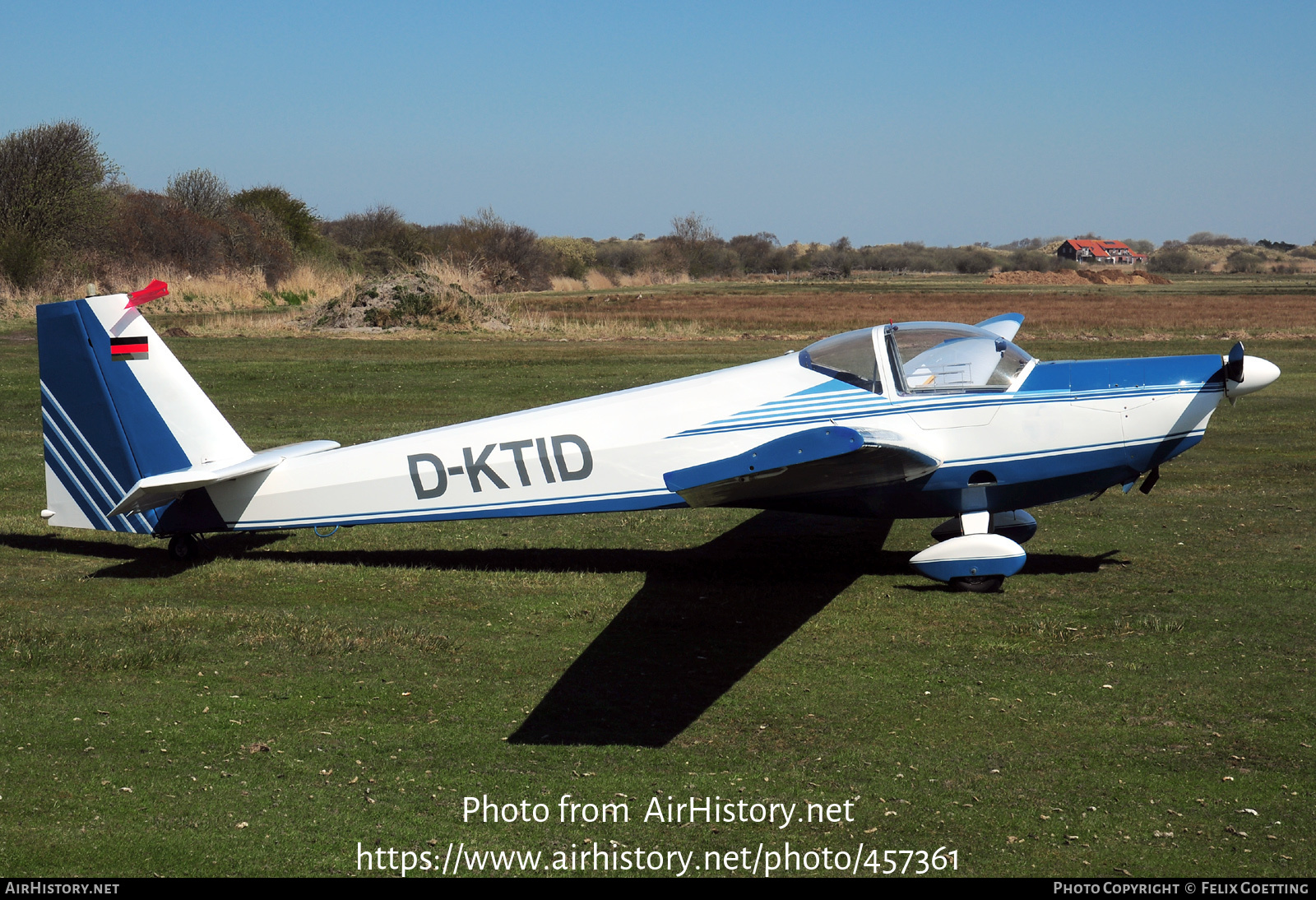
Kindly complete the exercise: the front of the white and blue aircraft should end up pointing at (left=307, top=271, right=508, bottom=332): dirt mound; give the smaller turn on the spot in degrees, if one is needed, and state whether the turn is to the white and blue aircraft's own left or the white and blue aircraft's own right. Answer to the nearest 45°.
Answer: approximately 90° to the white and blue aircraft's own left

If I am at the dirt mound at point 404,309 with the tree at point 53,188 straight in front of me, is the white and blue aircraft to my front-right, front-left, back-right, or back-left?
back-left

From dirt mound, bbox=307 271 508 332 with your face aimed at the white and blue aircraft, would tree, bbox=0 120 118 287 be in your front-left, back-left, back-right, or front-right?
back-right

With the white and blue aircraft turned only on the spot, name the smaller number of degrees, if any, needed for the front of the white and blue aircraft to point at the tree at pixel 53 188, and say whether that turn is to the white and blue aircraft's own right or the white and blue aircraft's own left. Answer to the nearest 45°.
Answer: approximately 135° to the white and blue aircraft's own left

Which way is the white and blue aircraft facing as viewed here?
to the viewer's right
